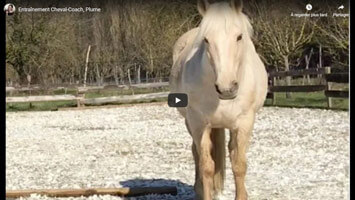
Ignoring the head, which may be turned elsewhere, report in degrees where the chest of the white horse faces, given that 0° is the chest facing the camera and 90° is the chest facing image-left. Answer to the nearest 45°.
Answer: approximately 0°

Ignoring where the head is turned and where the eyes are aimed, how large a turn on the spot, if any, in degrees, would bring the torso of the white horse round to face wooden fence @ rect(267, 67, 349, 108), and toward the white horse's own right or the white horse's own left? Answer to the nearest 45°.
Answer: approximately 135° to the white horse's own left
